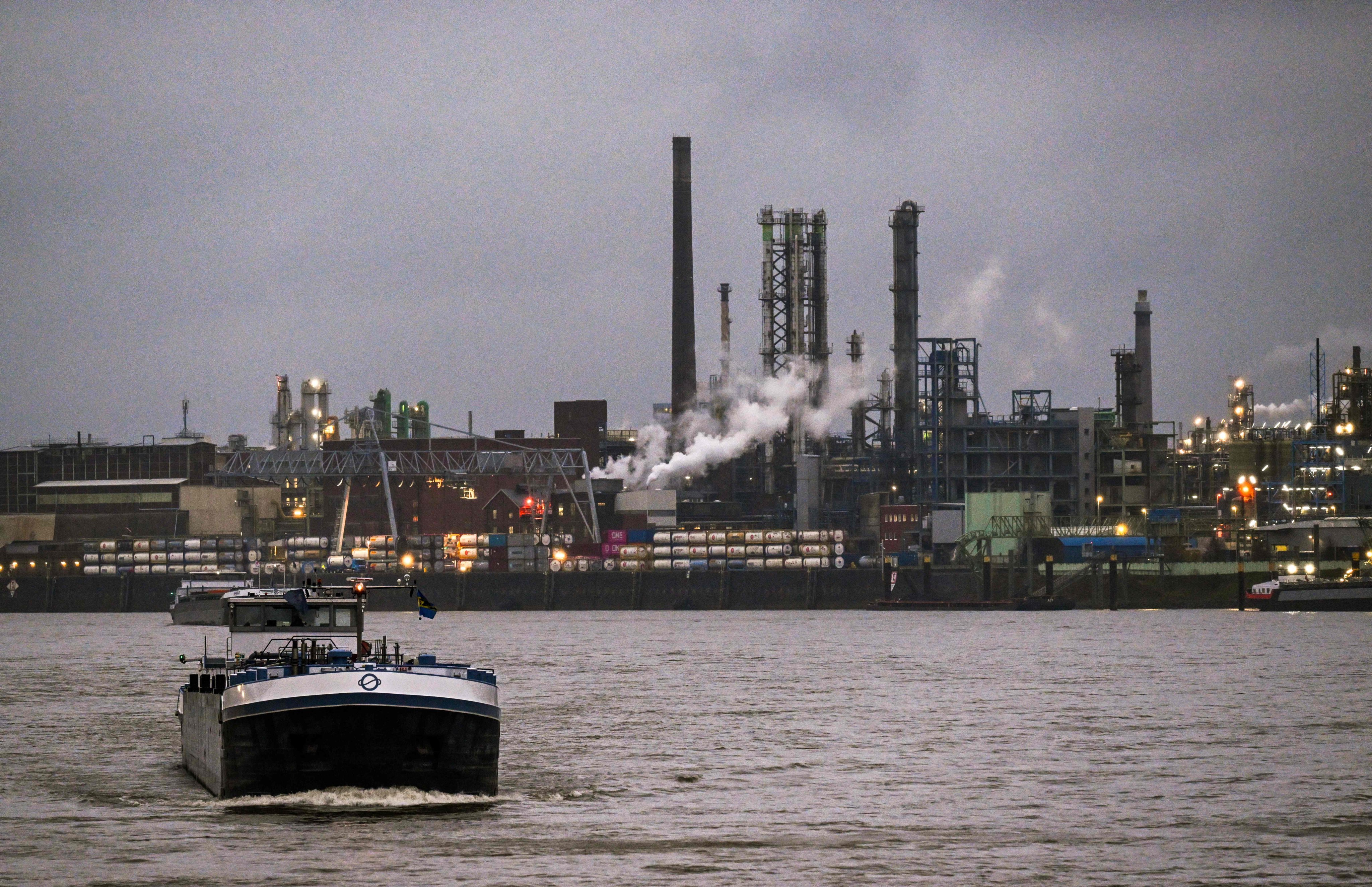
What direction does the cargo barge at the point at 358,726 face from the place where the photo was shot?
facing the viewer
